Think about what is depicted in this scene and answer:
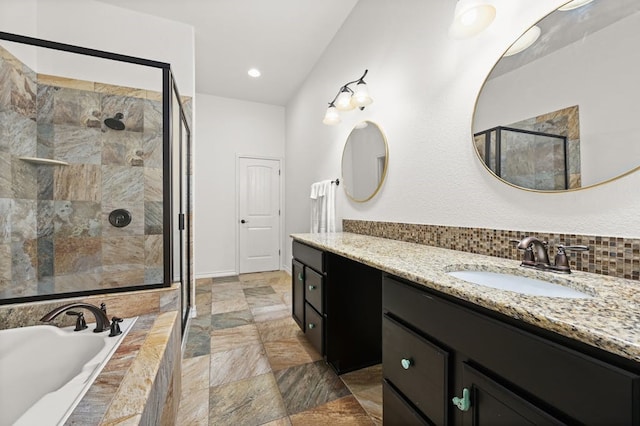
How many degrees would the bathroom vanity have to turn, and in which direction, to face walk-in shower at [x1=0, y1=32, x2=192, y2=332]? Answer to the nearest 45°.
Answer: approximately 45° to its right

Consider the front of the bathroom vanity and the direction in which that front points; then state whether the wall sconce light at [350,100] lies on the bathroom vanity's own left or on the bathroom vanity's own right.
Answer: on the bathroom vanity's own right

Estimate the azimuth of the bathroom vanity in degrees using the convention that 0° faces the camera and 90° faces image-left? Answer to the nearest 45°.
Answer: approximately 45°

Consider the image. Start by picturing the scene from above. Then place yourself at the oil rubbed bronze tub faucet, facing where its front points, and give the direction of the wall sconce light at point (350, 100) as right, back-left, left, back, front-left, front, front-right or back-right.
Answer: back
